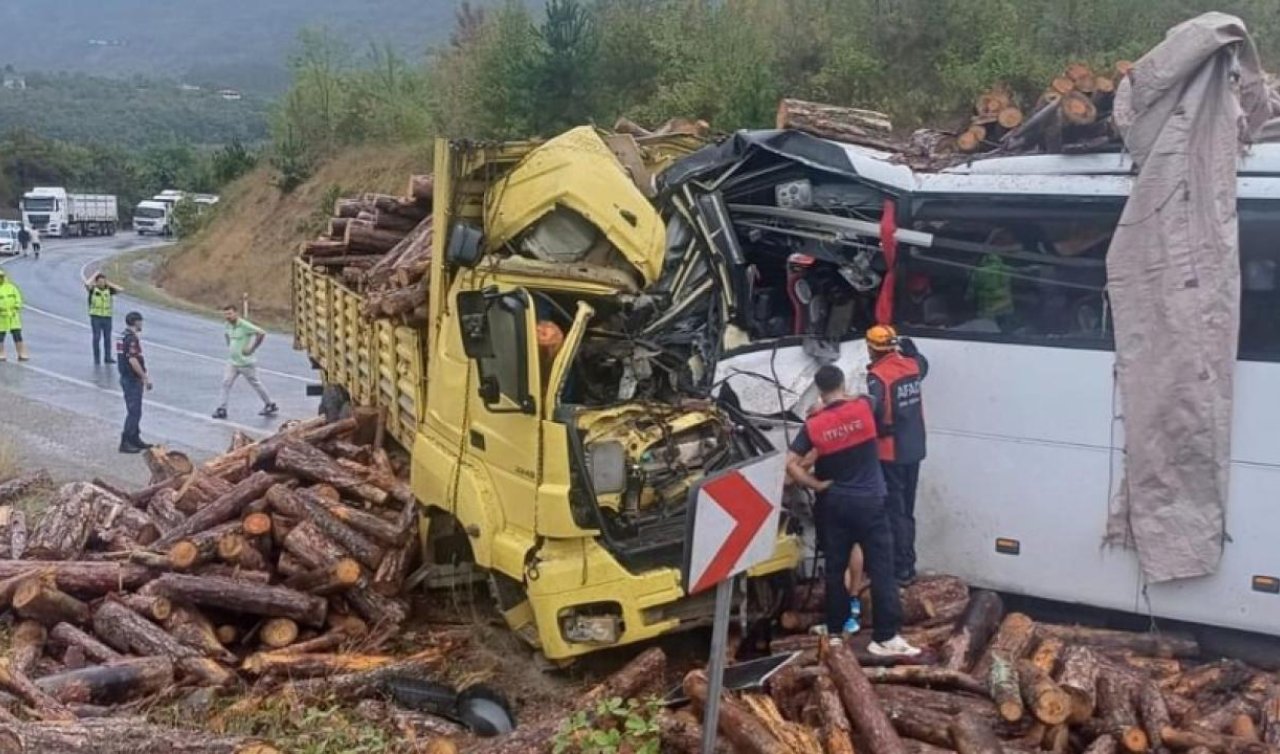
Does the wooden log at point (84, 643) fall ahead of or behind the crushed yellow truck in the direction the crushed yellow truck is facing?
ahead

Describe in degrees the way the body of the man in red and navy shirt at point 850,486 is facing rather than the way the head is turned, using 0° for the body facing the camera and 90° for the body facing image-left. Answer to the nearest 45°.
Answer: approximately 180°

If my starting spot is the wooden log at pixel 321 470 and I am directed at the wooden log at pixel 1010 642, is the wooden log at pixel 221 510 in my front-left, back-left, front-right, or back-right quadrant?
back-right

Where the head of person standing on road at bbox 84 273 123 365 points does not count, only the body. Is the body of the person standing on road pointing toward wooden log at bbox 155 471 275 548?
yes

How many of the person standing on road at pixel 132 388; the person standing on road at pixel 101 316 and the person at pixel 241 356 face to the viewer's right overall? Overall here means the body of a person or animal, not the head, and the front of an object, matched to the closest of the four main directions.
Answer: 1

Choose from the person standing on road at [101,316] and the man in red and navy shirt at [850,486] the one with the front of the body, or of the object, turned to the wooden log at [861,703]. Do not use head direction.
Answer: the person standing on road

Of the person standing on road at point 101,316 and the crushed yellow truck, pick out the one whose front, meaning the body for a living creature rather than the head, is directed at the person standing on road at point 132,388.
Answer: the person standing on road at point 101,316

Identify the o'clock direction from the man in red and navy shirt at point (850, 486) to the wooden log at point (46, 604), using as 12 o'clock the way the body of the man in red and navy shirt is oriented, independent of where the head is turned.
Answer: The wooden log is roughly at 9 o'clock from the man in red and navy shirt.

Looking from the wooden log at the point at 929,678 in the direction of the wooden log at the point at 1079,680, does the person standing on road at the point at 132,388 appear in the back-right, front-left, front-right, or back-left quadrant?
back-left

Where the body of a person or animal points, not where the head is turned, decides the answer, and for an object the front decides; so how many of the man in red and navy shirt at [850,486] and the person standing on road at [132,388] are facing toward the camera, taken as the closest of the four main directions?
0

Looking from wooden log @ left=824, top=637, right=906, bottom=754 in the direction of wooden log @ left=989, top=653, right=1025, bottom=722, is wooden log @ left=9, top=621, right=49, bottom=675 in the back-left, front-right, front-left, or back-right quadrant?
back-left

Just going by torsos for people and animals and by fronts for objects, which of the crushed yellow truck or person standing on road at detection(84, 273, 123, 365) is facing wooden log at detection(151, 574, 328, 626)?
the person standing on road

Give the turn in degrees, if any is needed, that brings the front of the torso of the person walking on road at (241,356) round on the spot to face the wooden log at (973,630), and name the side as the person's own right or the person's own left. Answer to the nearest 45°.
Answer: approximately 45° to the person's own left

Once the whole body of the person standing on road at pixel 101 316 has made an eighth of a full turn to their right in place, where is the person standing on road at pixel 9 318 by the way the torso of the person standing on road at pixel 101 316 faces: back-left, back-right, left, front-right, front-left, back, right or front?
right

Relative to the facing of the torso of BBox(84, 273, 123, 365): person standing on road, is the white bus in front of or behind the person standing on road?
in front
